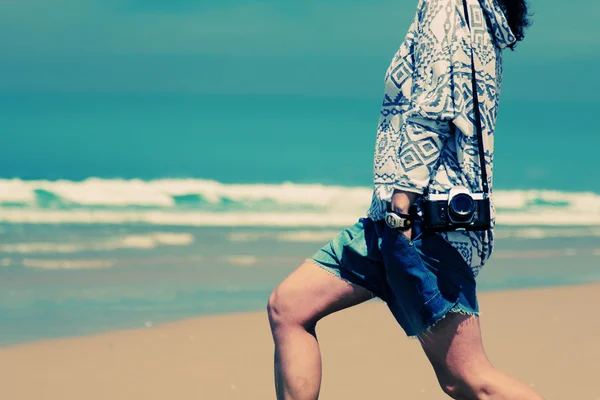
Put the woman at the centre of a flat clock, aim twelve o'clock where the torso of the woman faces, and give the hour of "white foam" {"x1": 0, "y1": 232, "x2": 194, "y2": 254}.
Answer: The white foam is roughly at 2 o'clock from the woman.

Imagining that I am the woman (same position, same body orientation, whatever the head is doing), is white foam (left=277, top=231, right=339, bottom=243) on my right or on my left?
on my right

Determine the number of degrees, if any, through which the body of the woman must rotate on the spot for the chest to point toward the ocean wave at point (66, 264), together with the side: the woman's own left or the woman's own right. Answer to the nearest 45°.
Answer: approximately 45° to the woman's own right

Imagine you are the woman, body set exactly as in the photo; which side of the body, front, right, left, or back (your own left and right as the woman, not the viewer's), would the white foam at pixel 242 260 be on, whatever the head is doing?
right
